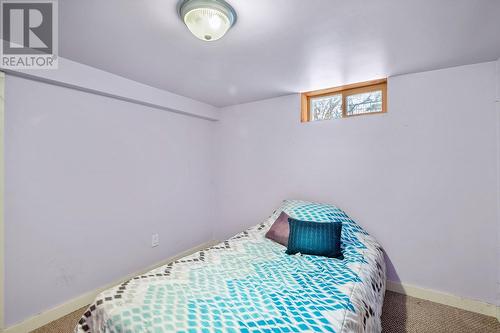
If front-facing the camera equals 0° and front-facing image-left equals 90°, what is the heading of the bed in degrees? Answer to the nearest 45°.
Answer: approximately 45°

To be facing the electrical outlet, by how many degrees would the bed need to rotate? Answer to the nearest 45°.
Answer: approximately 90° to its right
